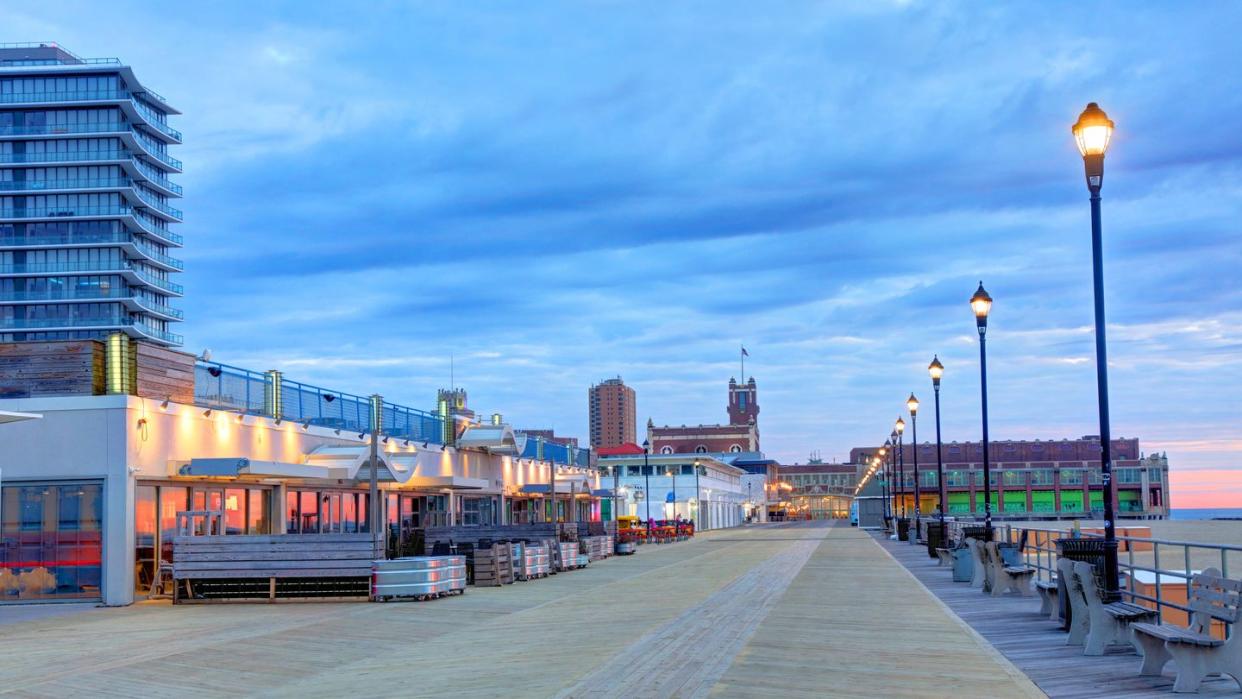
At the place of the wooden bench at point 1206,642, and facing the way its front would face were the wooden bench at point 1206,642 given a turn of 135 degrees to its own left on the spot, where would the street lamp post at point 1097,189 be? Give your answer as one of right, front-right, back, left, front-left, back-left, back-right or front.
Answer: left
